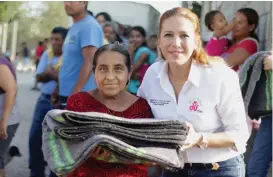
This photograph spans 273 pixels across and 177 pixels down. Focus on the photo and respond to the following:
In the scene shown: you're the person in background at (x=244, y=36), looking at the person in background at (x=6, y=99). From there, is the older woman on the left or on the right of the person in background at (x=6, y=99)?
left

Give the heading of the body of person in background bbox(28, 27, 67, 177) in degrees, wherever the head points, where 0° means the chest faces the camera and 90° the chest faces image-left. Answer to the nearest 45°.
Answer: approximately 315°

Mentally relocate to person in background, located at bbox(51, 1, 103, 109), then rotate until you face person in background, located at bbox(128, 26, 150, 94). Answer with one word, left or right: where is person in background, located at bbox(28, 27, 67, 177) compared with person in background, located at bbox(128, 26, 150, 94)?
left

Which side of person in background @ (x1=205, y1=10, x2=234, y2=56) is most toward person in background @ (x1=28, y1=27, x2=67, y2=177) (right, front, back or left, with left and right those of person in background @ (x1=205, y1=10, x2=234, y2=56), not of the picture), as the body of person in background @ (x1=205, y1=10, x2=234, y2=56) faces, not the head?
right

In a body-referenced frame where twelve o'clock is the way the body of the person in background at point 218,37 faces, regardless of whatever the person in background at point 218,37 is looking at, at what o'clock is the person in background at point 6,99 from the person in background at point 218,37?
the person in background at point 6,99 is roughly at 3 o'clock from the person in background at point 218,37.

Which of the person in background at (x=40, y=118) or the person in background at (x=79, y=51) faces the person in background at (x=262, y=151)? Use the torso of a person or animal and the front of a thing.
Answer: the person in background at (x=40, y=118)

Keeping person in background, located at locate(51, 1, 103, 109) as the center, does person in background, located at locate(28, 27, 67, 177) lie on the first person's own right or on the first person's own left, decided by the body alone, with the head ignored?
on the first person's own right

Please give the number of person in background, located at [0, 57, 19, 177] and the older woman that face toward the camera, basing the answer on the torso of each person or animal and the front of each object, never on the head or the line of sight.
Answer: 1
